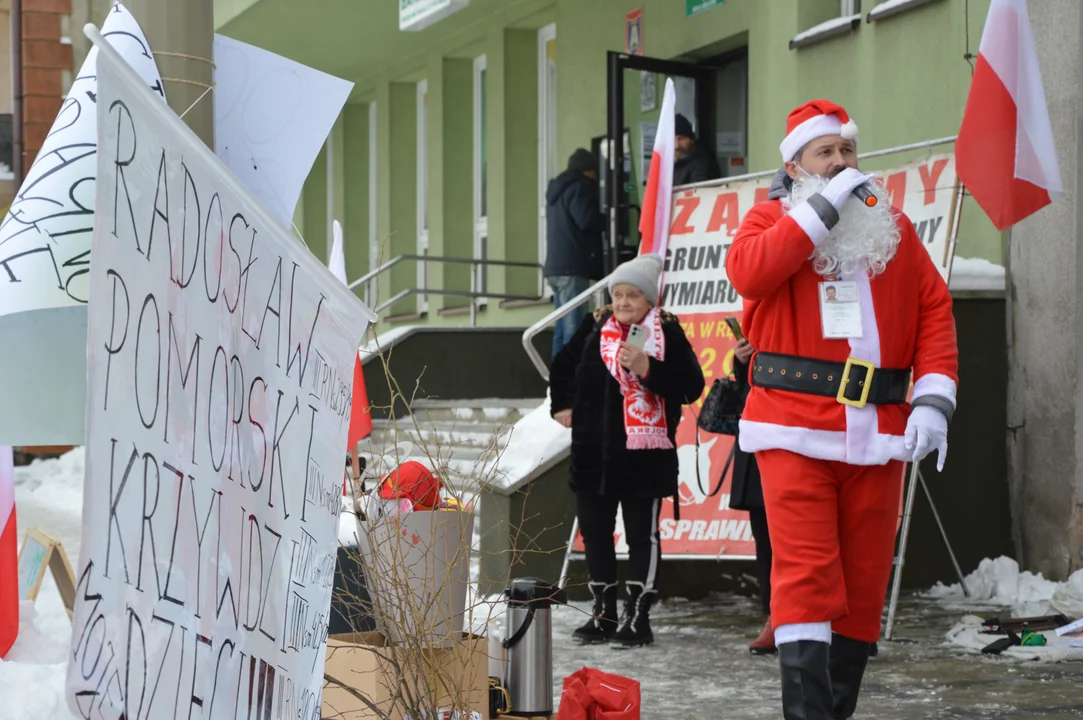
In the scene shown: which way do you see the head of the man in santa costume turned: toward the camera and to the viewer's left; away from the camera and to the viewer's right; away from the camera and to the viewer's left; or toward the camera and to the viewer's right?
toward the camera and to the viewer's right

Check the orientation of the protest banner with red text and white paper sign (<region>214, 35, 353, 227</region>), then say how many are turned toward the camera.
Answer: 1

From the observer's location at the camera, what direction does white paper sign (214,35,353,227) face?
facing away from the viewer

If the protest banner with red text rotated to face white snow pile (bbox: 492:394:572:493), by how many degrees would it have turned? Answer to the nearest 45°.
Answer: approximately 90° to its right

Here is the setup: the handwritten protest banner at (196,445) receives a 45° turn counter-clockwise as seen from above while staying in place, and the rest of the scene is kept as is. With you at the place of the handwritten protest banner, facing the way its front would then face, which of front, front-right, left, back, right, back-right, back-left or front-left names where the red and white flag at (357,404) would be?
left

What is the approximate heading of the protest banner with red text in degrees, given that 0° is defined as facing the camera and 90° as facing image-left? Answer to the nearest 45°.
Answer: approximately 0°

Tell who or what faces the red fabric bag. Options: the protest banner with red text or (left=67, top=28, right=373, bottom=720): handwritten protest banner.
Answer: the protest banner with red text

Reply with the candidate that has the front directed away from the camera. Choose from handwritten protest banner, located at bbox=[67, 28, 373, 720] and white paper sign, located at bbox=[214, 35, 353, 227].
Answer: the white paper sign

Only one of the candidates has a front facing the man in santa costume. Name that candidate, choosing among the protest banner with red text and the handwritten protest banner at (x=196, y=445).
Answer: the protest banner with red text
